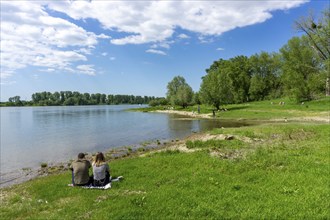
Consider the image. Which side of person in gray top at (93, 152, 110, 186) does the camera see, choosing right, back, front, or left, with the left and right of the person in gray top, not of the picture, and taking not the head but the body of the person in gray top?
back
